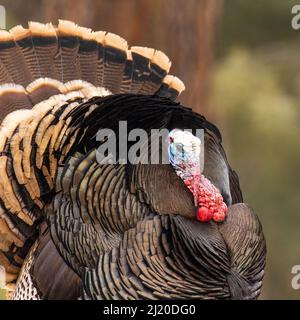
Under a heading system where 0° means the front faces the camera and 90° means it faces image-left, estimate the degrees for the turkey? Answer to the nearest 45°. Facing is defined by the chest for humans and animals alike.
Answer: approximately 315°
